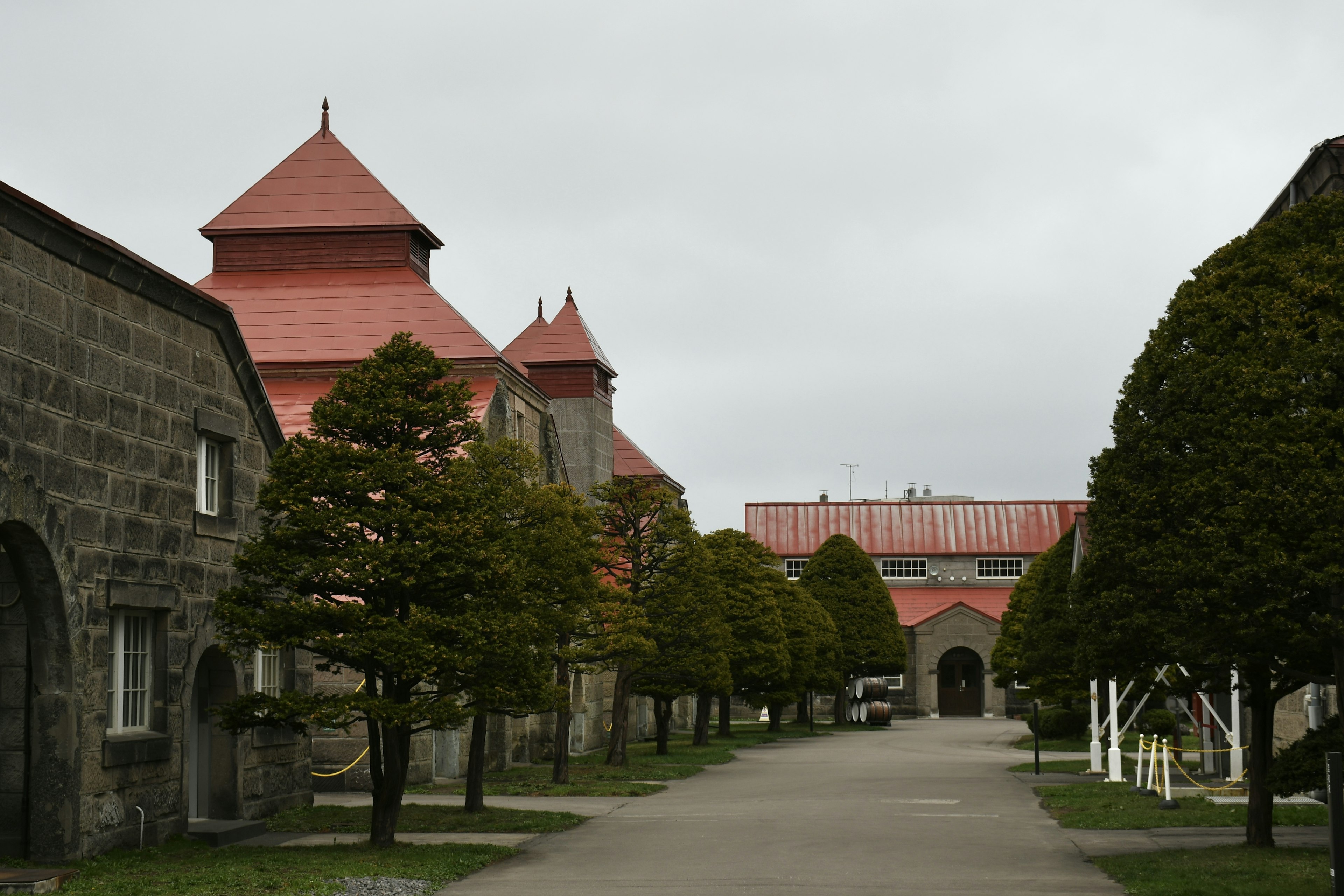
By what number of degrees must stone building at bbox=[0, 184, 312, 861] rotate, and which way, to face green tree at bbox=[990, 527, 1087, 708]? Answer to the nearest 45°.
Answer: approximately 90° to its left

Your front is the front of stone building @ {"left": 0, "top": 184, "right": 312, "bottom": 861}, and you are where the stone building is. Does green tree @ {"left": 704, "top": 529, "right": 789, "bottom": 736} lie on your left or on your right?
on your left

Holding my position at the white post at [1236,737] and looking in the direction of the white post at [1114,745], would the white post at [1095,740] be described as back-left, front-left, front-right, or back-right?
front-right

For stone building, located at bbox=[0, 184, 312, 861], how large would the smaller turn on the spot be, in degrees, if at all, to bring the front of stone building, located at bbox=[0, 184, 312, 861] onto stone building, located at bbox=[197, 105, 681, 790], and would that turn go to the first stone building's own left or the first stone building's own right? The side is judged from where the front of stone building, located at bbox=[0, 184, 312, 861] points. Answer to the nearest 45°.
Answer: approximately 135° to the first stone building's own left

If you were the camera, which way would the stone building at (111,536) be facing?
facing the viewer and to the right of the viewer

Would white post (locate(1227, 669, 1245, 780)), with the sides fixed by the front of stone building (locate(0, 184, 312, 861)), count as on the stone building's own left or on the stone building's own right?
on the stone building's own left

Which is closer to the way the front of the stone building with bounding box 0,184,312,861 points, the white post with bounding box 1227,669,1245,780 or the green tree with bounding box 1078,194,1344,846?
the green tree

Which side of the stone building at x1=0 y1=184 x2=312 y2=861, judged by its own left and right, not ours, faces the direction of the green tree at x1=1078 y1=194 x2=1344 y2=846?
front

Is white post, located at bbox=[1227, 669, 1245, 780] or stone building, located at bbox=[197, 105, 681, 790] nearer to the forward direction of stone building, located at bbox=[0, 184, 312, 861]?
the white post
